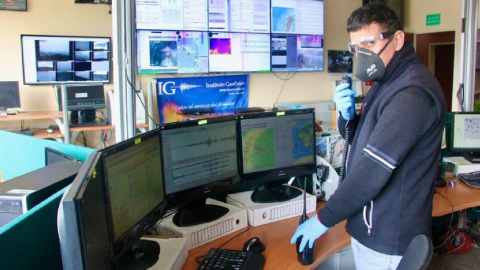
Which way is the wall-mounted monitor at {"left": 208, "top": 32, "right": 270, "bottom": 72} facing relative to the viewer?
toward the camera

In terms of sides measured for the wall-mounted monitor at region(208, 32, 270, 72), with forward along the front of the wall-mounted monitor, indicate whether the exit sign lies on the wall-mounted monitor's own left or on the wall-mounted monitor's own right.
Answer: on the wall-mounted monitor's own left

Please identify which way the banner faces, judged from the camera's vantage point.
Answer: facing the viewer

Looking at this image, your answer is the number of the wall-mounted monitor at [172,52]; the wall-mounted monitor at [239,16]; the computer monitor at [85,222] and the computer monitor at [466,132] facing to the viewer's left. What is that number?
0

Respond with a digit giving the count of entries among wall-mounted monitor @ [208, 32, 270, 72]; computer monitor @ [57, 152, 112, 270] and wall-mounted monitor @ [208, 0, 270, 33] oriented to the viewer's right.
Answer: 1

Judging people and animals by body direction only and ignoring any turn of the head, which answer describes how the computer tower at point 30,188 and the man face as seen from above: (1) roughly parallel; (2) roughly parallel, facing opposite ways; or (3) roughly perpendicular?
roughly perpendicular

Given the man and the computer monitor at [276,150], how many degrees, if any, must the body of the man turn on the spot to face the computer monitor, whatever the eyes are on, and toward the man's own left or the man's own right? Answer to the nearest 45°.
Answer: approximately 45° to the man's own right

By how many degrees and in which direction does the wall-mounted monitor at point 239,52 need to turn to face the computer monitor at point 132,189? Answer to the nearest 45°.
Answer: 0° — it already faces it

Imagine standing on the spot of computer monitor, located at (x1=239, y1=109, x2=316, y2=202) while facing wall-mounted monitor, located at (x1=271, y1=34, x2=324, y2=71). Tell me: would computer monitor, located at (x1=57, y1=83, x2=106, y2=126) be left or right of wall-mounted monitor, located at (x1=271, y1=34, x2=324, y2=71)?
left

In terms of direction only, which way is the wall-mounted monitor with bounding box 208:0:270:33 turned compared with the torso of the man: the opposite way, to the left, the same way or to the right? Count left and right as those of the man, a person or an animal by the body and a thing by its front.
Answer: to the left

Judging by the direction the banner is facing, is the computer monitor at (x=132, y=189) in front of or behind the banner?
in front

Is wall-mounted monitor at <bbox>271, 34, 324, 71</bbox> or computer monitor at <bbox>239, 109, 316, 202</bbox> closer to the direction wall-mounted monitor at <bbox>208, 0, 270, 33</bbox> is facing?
the computer monitor
